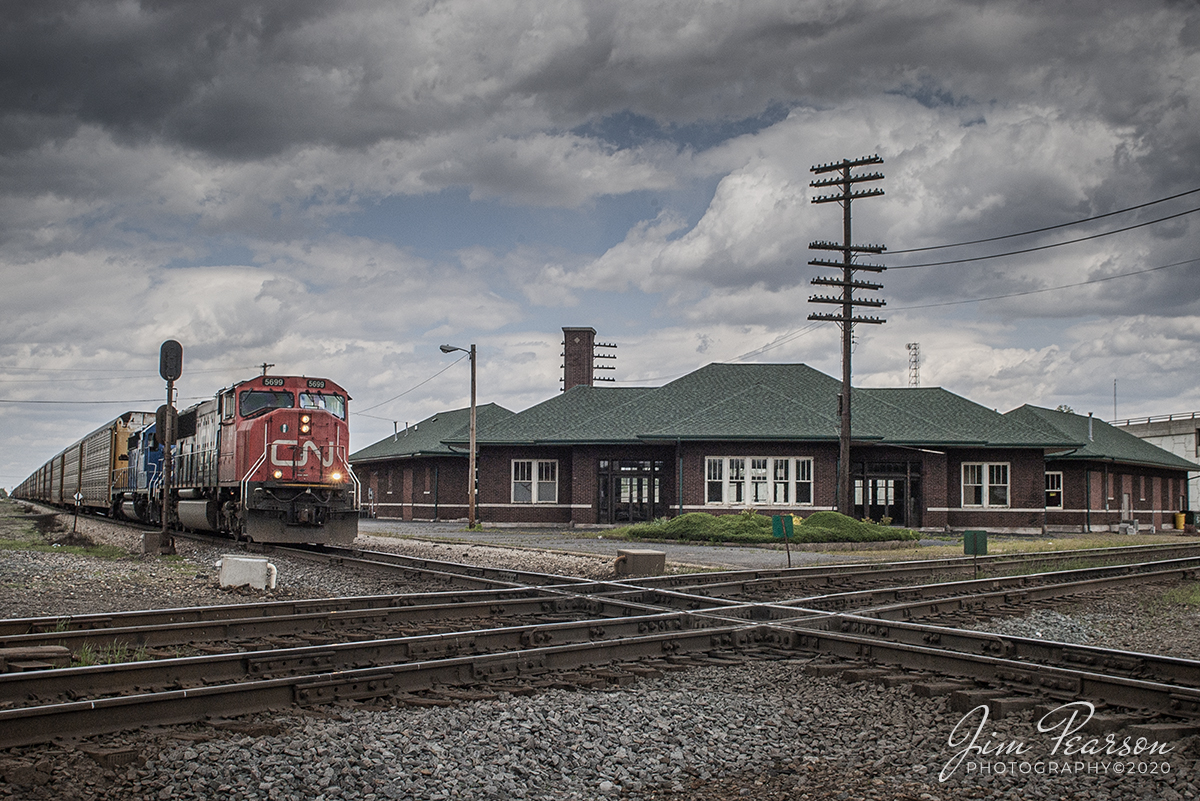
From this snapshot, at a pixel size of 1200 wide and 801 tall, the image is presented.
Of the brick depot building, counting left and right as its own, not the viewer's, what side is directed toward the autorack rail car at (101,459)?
right

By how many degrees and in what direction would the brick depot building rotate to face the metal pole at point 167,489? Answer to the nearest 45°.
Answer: approximately 45° to its right

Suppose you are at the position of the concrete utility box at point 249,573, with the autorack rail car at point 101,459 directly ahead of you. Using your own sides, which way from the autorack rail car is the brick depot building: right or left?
right

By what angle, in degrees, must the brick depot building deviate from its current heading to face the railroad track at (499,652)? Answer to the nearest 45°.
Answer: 0° — it already faces it

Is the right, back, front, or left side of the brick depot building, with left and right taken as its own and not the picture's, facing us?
front

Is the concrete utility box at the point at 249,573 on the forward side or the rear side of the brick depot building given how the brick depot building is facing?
on the forward side

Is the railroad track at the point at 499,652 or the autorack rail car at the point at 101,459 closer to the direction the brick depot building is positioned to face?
the railroad track

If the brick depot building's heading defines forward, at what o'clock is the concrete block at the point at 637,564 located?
The concrete block is roughly at 12 o'clock from the brick depot building.
